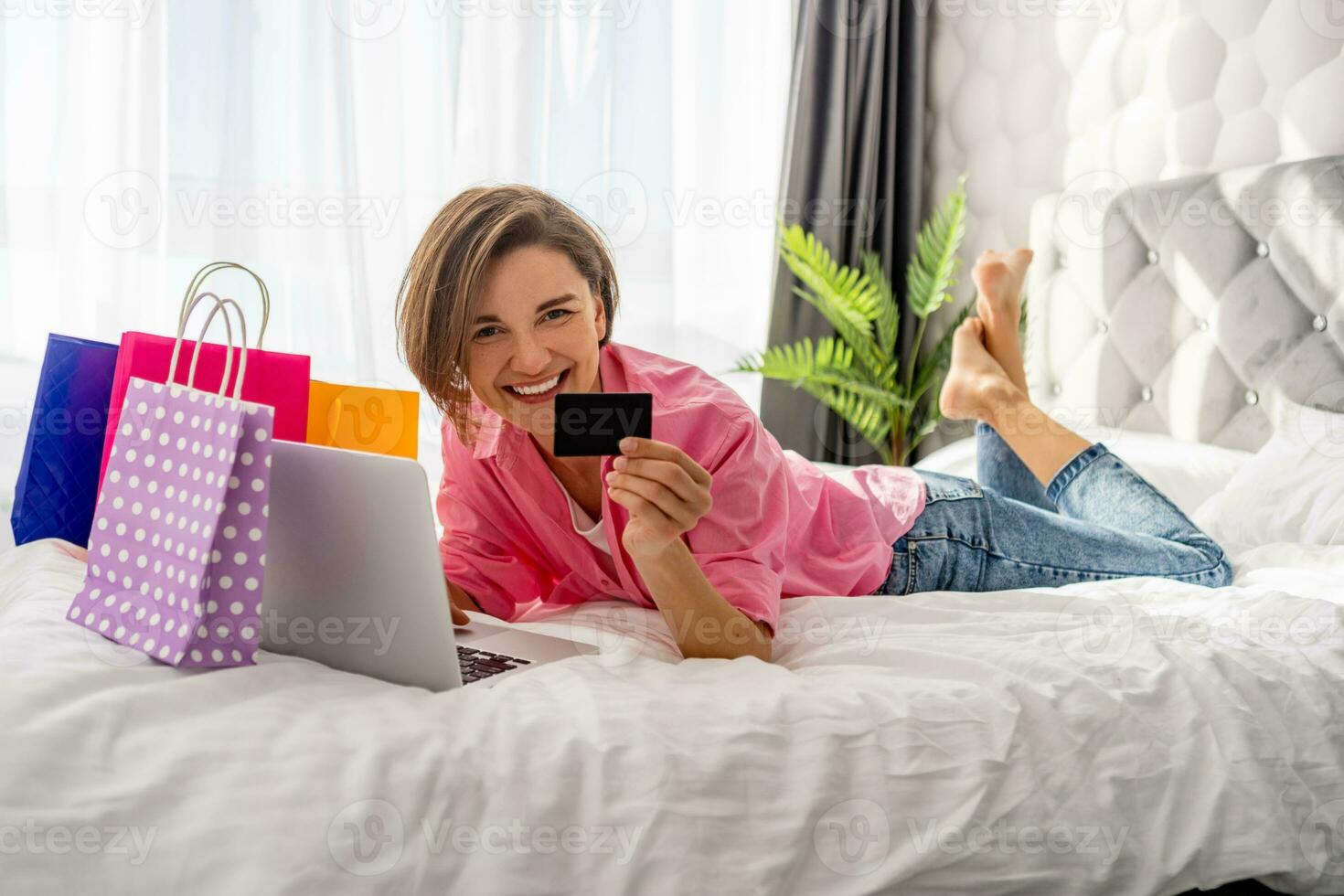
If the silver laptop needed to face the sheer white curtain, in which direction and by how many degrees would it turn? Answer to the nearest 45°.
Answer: approximately 45° to its left

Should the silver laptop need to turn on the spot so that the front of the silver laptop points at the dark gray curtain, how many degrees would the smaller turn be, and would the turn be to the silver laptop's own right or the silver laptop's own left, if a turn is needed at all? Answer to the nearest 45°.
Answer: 0° — it already faces it

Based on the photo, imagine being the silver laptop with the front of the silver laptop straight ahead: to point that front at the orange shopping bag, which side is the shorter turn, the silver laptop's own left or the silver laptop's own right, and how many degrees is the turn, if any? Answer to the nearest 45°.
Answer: approximately 45° to the silver laptop's own left

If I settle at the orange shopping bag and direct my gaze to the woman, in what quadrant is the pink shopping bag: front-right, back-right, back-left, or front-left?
back-right

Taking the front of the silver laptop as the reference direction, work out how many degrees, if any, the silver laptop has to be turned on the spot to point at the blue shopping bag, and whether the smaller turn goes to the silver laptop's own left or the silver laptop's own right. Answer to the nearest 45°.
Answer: approximately 90° to the silver laptop's own left

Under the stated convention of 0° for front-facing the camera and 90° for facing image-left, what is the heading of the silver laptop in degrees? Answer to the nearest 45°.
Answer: approximately 225°
